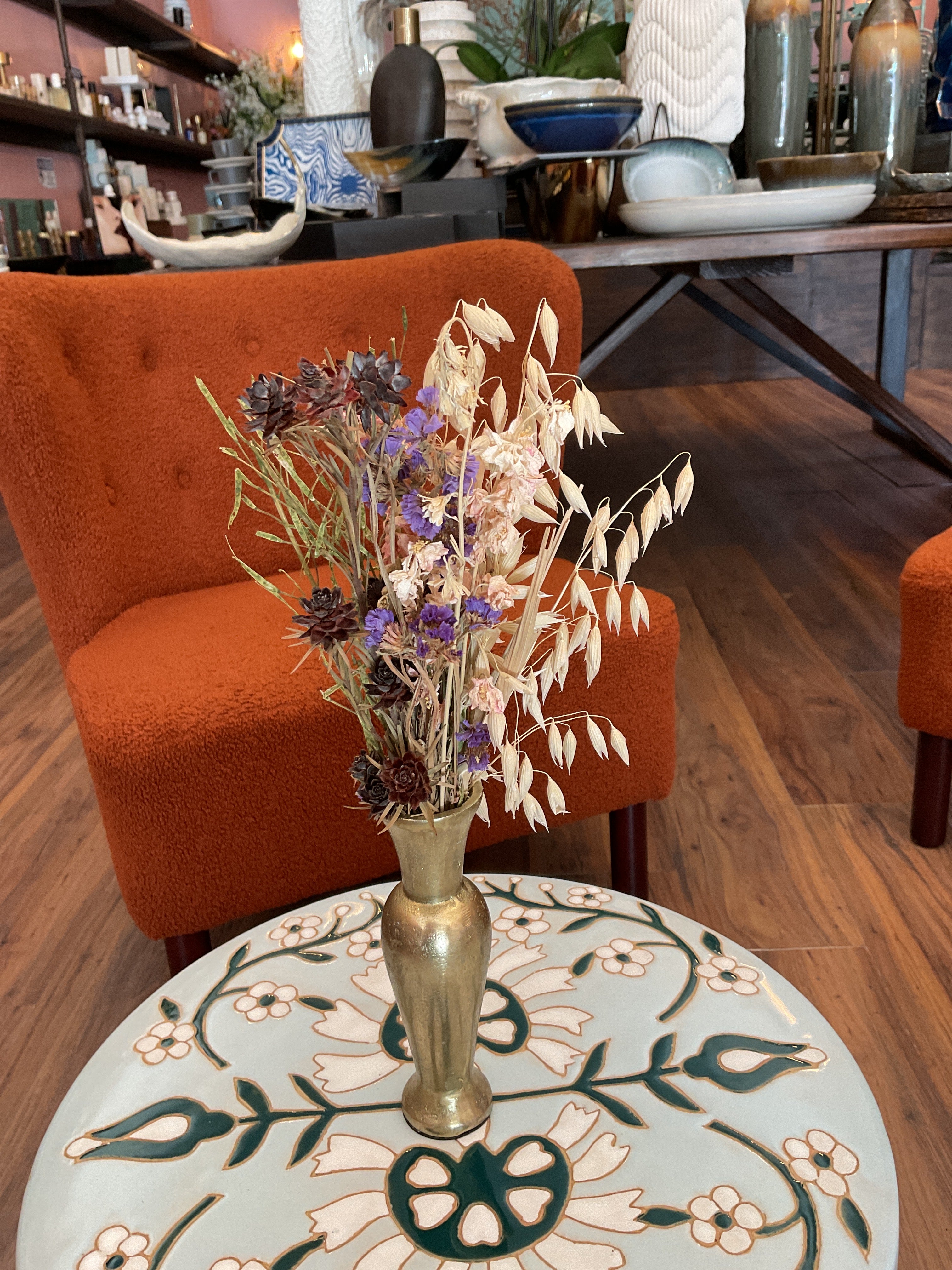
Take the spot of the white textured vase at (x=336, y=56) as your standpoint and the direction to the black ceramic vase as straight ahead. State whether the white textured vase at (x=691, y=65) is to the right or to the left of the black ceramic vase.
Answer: left

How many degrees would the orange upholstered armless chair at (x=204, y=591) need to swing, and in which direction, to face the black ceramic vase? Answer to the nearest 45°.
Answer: approximately 135° to its left

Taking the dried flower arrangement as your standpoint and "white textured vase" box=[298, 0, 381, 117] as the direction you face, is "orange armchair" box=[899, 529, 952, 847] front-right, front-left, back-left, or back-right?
front-right

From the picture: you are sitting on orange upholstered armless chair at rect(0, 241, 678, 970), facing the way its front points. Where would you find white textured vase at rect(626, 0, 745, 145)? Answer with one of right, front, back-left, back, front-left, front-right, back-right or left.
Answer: left

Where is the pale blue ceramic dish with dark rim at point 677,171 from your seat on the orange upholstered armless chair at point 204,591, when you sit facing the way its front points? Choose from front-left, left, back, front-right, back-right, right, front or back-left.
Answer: left

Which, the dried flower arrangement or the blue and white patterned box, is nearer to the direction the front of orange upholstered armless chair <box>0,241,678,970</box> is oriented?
the dried flower arrangement

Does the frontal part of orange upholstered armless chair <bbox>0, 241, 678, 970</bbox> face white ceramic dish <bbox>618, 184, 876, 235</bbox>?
no

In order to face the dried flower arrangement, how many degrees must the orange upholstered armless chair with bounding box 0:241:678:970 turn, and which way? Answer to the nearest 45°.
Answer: approximately 45° to its right

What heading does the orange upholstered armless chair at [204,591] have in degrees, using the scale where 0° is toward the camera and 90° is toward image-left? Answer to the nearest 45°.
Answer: approximately 315°

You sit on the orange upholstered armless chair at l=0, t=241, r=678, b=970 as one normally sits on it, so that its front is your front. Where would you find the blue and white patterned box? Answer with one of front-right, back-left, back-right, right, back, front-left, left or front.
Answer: back-left

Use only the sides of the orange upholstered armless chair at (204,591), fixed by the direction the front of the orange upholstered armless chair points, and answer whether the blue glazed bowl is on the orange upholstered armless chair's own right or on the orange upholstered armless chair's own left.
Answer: on the orange upholstered armless chair's own left

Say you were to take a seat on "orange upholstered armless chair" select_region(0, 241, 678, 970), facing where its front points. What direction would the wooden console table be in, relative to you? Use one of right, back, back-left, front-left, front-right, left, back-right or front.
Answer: left
